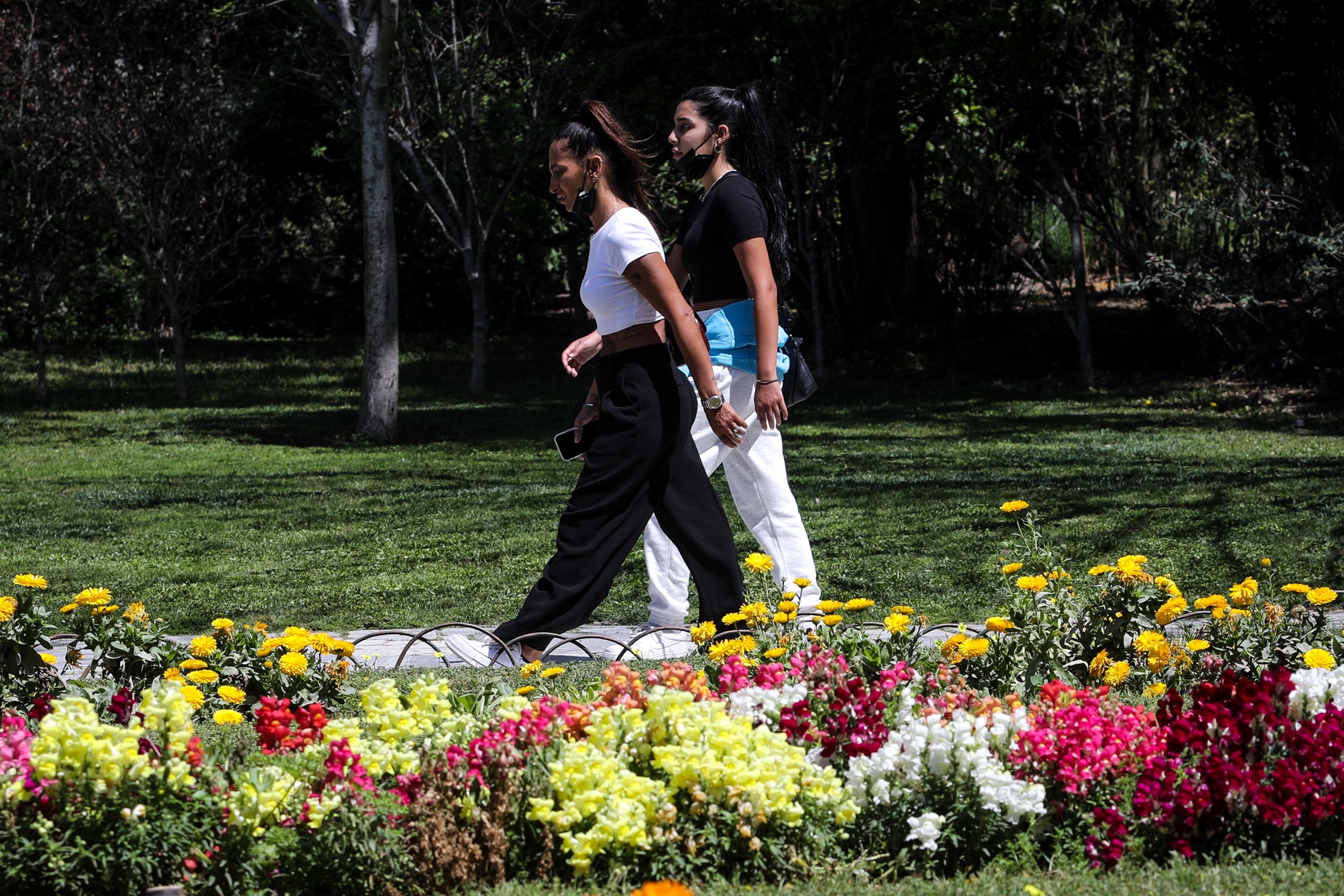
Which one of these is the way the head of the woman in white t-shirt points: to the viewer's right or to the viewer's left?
to the viewer's left

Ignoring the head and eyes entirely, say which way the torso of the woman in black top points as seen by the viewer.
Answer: to the viewer's left

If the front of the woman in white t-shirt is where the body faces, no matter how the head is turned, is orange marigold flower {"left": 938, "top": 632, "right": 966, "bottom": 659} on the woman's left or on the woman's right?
on the woman's left

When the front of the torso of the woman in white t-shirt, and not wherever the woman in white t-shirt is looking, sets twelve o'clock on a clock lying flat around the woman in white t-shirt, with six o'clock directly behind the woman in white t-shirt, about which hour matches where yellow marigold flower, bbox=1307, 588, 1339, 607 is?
The yellow marigold flower is roughly at 7 o'clock from the woman in white t-shirt.

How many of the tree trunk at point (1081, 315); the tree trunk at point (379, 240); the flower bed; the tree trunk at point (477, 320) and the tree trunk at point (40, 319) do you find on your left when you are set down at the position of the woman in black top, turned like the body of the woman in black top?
1

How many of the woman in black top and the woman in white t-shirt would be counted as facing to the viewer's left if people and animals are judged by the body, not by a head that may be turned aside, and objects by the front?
2

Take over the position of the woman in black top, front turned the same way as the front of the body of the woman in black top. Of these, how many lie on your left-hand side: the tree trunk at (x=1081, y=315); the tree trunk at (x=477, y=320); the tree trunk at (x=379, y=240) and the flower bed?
1

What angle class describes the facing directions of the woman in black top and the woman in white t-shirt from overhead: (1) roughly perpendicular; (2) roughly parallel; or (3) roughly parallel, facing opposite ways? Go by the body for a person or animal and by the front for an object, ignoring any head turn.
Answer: roughly parallel

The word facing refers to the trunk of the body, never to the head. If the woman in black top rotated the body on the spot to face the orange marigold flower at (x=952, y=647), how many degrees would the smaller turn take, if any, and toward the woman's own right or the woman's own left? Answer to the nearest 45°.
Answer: approximately 90° to the woman's own left

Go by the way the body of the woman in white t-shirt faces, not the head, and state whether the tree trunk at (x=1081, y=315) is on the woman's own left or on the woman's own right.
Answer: on the woman's own right

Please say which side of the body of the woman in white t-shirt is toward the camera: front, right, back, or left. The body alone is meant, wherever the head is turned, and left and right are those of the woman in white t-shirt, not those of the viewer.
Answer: left

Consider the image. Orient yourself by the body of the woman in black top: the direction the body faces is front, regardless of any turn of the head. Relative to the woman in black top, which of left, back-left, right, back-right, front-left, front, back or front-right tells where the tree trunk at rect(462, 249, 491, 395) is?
right

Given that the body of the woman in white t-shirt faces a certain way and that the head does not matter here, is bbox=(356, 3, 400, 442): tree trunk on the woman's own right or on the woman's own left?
on the woman's own right

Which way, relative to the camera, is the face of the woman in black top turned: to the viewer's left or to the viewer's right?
to the viewer's left
